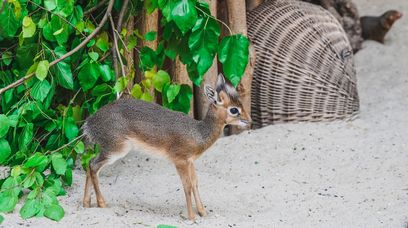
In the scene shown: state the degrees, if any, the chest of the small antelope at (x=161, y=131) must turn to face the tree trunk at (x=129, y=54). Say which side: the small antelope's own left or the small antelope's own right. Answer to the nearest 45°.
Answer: approximately 90° to the small antelope's own left

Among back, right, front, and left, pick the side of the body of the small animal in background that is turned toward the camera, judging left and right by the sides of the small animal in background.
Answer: right

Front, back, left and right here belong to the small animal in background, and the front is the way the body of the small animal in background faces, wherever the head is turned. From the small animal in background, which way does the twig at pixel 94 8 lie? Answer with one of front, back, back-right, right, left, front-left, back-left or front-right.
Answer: back-right

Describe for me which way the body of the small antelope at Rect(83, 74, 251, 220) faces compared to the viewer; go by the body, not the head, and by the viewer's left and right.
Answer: facing to the right of the viewer

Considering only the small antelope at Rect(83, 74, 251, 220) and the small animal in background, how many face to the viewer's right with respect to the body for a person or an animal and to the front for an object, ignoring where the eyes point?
2

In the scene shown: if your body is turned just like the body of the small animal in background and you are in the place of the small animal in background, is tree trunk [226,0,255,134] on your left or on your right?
on your right

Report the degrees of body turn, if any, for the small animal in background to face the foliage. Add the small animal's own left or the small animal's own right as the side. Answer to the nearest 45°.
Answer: approximately 135° to the small animal's own right

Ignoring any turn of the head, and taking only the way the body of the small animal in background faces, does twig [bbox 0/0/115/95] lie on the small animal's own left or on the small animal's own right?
on the small animal's own right
